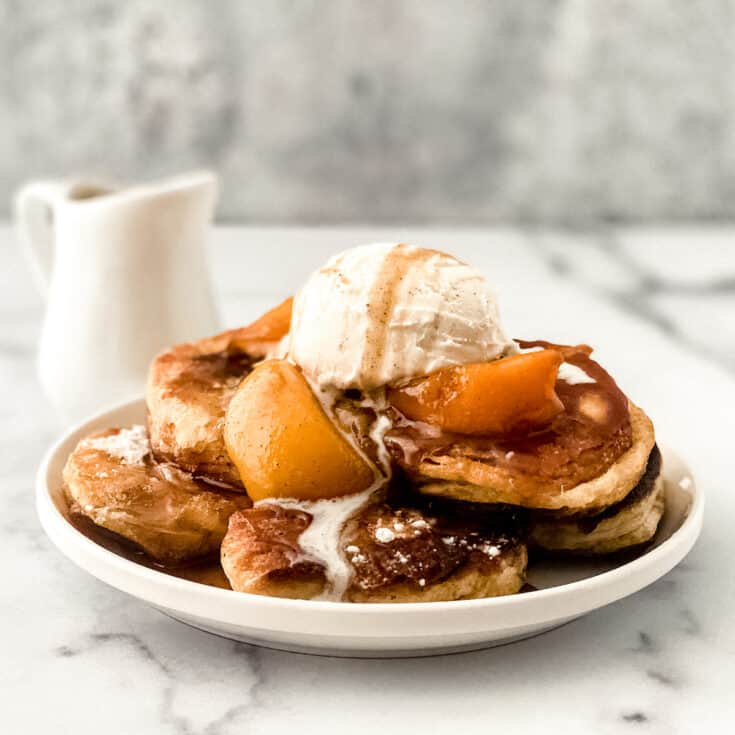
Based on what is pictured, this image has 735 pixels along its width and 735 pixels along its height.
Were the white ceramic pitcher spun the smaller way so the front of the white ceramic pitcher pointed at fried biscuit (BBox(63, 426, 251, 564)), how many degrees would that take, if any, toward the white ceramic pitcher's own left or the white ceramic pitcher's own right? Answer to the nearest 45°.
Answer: approximately 90° to the white ceramic pitcher's own right

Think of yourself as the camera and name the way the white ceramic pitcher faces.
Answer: facing to the right of the viewer

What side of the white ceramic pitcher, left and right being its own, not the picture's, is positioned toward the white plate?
right

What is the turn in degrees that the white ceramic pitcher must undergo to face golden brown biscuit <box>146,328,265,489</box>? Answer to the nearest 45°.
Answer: approximately 90° to its right

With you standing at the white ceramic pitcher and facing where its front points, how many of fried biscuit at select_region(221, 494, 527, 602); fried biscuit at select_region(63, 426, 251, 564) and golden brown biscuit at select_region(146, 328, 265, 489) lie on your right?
3

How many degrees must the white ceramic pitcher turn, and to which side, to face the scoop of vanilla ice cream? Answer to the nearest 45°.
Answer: approximately 45° to its right

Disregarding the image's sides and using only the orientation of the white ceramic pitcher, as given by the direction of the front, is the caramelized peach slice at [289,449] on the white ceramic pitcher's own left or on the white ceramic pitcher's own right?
on the white ceramic pitcher's own right

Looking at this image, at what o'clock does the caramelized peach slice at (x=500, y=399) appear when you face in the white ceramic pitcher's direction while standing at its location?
The caramelized peach slice is roughly at 2 o'clock from the white ceramic pitcher.
